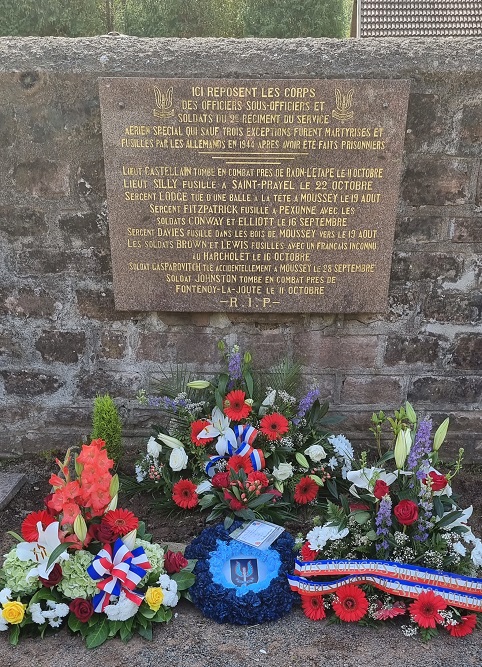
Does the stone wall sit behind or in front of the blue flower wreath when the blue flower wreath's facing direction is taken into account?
behind

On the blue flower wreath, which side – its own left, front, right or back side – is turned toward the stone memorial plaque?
back

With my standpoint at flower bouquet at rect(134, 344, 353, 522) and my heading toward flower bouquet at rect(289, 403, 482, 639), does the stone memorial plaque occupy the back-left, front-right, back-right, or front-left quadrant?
back-left

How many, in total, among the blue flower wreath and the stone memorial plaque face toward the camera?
2

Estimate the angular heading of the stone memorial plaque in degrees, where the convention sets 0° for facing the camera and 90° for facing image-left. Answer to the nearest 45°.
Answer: approximately 0°

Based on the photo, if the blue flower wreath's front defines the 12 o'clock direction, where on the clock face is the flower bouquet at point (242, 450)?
The flower bouquet is roughly at 6 o'clock from the blue flower wreath.

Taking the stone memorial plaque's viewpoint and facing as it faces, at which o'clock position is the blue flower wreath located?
The blue flower wreath is roughly at 12 o'clock from the stone memorial plaque.

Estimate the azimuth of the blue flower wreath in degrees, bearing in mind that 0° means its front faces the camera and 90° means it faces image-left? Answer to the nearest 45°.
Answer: approximately 0°
